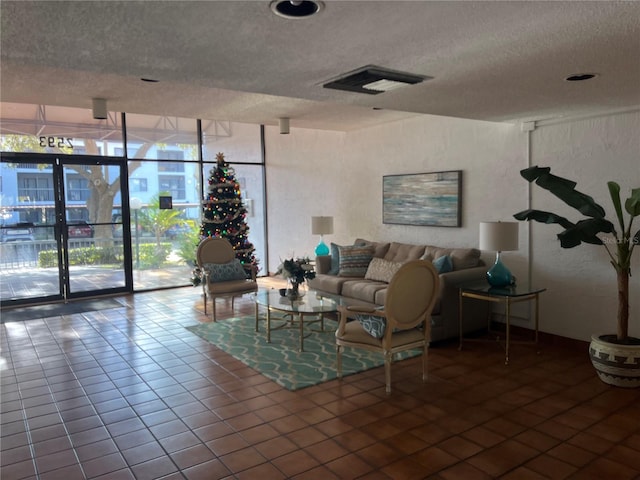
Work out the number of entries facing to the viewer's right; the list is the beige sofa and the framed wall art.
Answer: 0

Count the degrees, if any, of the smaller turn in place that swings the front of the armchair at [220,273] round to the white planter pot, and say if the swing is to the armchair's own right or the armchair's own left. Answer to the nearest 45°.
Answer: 0° — it already faces it

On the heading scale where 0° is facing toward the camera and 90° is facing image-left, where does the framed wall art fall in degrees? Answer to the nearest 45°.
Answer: approximately 45°

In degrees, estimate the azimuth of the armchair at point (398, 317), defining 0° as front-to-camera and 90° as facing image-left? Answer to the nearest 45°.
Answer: approximately 135°

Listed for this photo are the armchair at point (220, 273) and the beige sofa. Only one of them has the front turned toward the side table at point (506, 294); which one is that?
the armchair

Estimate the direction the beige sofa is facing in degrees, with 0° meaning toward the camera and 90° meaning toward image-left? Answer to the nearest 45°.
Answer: approximately 45°

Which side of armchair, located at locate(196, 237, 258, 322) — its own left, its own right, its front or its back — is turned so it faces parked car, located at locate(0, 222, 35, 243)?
back

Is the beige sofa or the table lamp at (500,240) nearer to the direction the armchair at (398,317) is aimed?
the beige sofa
